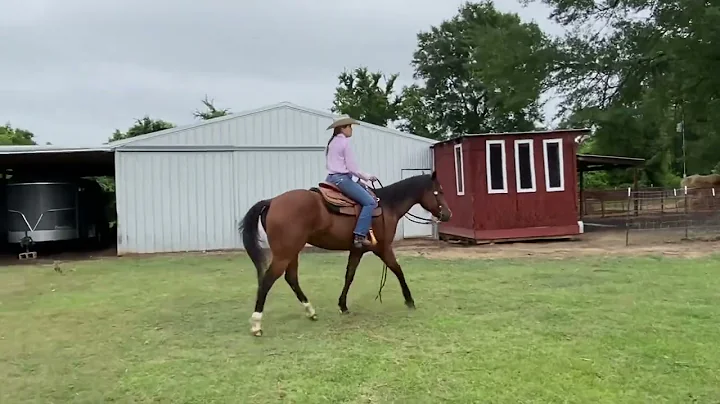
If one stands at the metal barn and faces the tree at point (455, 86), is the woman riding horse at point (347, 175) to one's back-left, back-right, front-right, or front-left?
back-right

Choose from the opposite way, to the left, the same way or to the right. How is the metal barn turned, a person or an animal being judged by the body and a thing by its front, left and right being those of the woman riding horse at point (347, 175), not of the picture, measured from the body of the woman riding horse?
to the right

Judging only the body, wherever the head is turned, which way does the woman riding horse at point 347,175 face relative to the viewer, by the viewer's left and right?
facing to the right of the viewer

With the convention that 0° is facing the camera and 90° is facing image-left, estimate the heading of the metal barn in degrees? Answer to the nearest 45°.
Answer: approximately 0°

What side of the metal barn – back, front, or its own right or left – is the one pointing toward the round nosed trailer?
right

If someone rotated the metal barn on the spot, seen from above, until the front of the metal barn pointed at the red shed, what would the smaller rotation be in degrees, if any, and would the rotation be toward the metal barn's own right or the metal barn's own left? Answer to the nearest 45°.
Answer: approximately 90° to the metal barn's own left

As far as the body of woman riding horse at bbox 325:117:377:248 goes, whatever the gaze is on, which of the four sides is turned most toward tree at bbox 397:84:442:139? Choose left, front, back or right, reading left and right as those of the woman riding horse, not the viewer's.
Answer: left

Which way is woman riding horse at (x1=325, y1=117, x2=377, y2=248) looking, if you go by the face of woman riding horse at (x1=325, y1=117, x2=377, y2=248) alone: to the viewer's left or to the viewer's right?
to the viewer's right

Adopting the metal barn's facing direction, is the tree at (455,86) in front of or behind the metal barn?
behind

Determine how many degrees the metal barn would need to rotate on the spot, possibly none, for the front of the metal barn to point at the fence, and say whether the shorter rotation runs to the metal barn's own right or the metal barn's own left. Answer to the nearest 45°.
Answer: approximately 90° to the metal barn's own left

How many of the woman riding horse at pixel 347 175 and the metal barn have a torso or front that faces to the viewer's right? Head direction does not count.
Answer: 1

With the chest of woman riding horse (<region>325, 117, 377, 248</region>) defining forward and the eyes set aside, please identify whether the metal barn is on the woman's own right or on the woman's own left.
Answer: on the woman's own left

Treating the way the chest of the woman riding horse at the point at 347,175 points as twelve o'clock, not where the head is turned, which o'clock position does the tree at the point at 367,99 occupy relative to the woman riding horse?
The tree is roughly at 9 o'clock from the woman riding horse.
